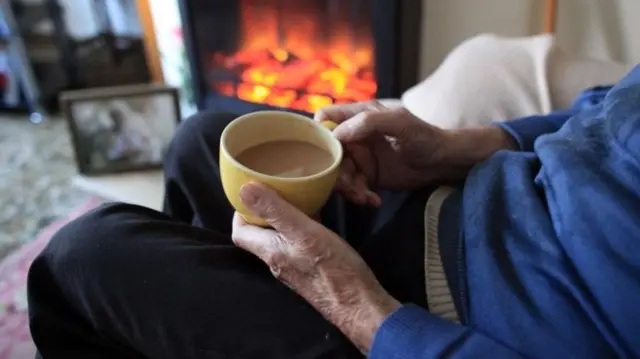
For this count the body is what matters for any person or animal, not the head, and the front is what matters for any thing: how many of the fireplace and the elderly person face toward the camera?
1

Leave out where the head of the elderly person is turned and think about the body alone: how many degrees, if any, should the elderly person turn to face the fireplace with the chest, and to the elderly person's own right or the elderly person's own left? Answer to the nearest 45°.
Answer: approximately 90° to the elderly person's own right

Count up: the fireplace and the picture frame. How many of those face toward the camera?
2

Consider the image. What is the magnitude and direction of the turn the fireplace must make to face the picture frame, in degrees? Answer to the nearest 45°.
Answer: approximately 90° to its right

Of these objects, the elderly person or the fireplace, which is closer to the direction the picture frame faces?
the elderly person

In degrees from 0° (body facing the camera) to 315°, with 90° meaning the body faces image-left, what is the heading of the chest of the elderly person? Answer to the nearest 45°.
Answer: approximately 90°

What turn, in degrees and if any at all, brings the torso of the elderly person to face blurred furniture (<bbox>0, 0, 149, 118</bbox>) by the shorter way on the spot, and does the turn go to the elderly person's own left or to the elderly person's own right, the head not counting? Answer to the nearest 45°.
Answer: approximately 45° to the elderly person's own right

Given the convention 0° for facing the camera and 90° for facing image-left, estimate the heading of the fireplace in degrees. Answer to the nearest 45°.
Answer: approximately 0°

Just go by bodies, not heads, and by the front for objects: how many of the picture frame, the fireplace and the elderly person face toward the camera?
2

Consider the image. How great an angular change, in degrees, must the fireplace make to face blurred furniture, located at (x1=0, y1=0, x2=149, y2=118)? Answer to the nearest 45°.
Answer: approximately 135° to its right
